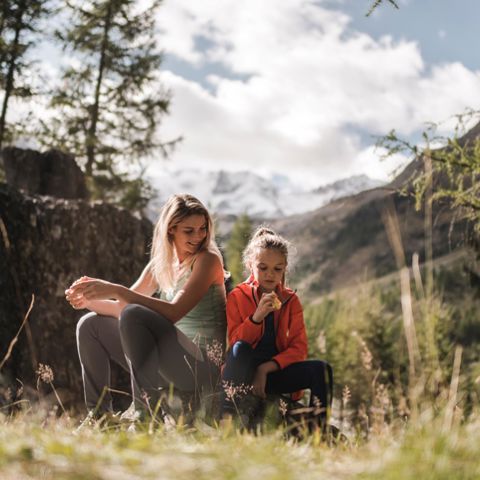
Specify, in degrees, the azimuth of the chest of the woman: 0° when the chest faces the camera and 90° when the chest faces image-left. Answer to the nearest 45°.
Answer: approximately 45°

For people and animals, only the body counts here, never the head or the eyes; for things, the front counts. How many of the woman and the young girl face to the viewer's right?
0

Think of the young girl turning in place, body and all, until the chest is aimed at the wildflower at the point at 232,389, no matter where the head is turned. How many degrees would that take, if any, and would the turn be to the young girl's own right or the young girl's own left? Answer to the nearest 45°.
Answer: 0° — they already face it
